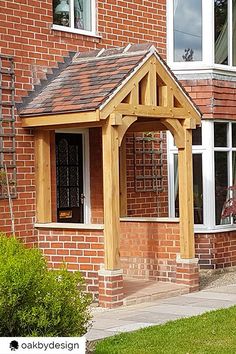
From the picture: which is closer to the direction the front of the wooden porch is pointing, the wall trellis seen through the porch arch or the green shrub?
the green shrub

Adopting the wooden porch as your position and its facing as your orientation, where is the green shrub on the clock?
The green shrub is roughly at 2 o'clock from the wooden porch.

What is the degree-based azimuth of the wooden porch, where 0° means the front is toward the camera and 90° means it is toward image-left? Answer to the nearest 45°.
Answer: approximately 315°

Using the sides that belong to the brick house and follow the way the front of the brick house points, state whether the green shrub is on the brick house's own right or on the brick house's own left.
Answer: on the brick house's own right
